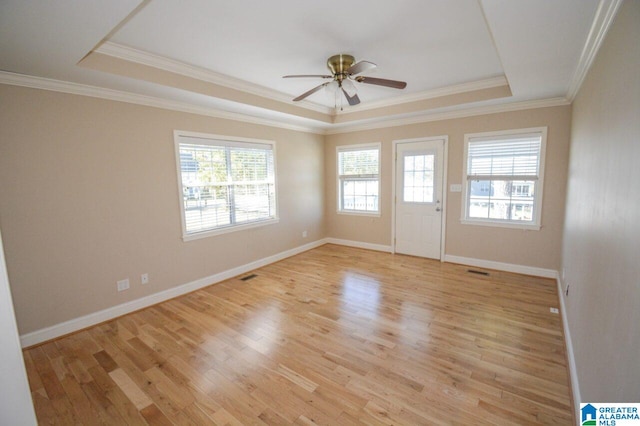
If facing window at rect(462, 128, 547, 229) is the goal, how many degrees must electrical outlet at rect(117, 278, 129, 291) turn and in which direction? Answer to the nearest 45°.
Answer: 0° — it already faces it

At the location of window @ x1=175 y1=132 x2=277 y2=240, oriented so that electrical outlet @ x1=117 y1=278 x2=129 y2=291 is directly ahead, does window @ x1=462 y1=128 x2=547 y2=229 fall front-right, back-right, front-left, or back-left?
back-left

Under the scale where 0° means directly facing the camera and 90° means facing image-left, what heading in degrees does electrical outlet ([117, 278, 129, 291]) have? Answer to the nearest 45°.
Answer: approximately 315°

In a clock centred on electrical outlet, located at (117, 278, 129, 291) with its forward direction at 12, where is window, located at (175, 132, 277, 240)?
The window is roughly at 10 o'clock from the electrical outlet.

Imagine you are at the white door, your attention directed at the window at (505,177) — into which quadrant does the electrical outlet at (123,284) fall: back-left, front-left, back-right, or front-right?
back-right

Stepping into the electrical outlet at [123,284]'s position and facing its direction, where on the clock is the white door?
The white door is roughly at 11 o'clock from the electrical outlet.

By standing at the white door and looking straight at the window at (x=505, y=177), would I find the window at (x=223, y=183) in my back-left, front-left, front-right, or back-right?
back-right
